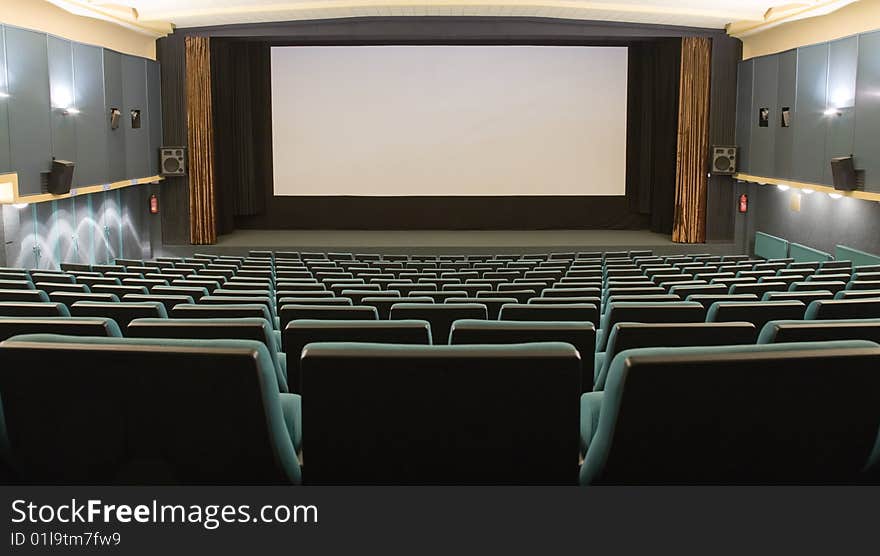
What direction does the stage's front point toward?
toward the camera

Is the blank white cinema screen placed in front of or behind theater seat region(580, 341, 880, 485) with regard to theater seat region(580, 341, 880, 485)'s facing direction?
in front

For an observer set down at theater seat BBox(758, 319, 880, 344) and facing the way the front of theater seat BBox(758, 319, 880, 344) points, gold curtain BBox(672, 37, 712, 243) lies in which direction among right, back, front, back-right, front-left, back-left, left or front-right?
front

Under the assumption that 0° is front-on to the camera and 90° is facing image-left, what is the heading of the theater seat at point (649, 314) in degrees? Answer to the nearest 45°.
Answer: approximately 180°

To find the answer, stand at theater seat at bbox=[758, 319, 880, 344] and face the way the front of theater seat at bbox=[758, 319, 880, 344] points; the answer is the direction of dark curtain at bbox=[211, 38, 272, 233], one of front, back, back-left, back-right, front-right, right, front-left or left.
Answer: front-left

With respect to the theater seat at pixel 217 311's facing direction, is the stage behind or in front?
in front

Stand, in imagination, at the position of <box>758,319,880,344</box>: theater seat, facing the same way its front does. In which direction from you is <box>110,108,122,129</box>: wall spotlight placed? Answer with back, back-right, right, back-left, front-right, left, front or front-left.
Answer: front-left

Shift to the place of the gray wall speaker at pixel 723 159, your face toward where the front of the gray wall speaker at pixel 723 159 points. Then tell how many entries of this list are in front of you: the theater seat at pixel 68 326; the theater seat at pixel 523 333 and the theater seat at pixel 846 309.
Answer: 3

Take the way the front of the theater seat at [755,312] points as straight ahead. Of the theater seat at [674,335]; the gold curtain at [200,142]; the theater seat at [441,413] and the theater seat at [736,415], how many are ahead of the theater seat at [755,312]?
1

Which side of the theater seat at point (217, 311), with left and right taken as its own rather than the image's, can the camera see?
back

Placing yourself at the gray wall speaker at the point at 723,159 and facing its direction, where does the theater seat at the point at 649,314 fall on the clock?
The theater seat is roughly at 12 o'clock from the gray wall speaker.

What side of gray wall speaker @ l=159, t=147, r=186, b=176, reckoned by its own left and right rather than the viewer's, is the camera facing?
front

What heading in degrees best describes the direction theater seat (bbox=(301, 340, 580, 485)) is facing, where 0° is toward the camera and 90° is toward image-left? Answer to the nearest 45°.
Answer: approximately 180°

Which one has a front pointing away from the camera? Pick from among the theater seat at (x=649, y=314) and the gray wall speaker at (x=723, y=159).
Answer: the theater seat

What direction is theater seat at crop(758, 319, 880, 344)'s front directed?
away from the camera

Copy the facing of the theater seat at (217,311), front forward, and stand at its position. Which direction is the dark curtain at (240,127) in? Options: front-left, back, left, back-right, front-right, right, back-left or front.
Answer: front

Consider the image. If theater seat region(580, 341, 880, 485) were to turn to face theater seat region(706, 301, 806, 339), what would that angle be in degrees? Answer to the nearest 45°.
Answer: approximately 45° to its right
